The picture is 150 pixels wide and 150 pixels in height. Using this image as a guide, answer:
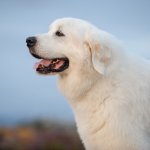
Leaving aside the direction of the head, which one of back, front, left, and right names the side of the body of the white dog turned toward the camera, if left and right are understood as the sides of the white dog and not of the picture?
left
